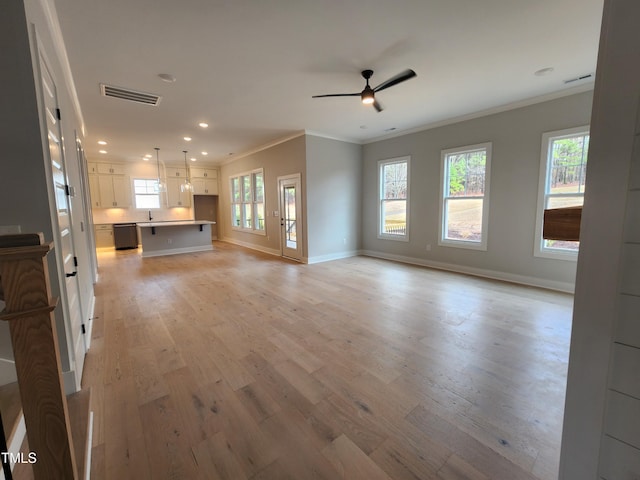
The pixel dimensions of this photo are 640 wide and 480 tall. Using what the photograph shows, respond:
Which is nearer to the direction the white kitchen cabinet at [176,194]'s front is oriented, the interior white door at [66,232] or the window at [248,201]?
the interior white door

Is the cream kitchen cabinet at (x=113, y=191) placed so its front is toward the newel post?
yes

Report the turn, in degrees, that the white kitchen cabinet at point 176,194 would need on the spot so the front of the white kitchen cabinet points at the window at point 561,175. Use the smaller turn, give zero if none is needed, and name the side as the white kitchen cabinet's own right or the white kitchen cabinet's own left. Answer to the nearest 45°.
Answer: approximately 45° to the white kitchen cabinet's own left

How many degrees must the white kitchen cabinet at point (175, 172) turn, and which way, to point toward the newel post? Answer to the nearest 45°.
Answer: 0° — it already faces it

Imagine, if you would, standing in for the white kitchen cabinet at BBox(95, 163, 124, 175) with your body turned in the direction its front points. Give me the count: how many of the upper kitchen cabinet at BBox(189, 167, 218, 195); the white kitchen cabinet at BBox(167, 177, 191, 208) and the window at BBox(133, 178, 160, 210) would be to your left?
3

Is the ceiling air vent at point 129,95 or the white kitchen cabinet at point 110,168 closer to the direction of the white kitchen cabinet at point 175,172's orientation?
the ceiling air vent

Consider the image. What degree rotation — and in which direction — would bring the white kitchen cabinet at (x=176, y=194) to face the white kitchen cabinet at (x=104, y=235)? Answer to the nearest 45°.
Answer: approximately 90° to its right

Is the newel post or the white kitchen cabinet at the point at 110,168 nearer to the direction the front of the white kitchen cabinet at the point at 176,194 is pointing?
the newel post

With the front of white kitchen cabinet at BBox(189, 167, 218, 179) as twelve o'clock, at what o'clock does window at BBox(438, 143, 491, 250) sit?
The window is roughly at 11 o'clock from the white kitchen cabinet.

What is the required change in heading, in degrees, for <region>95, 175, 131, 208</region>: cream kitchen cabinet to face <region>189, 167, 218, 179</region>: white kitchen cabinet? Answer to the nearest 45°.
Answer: approximately 90° to its left

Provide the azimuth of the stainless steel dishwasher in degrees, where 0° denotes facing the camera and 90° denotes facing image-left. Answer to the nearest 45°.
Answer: approximately 0°
